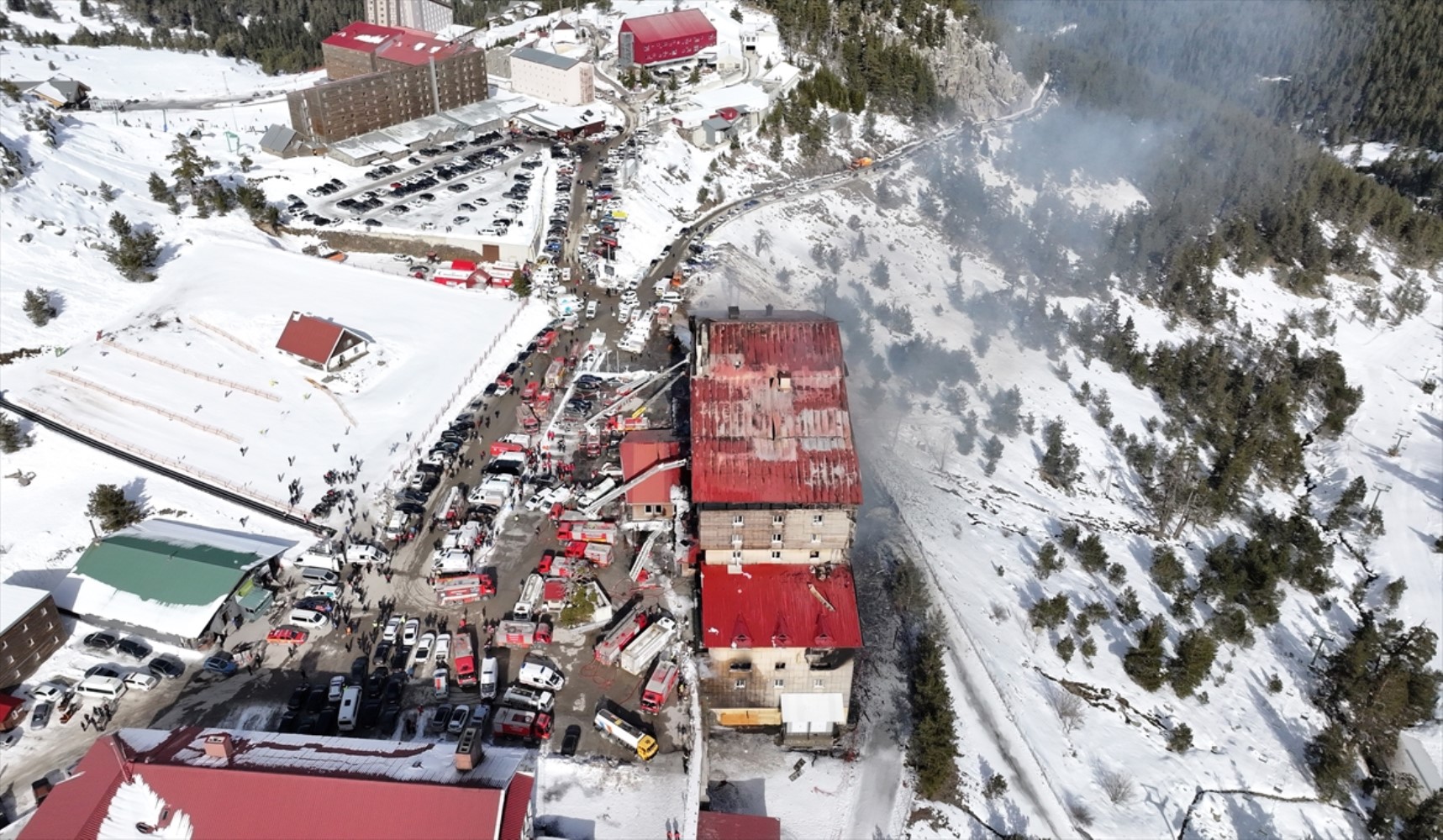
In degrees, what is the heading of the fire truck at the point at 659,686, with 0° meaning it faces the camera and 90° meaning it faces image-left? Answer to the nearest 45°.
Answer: approximately 45°

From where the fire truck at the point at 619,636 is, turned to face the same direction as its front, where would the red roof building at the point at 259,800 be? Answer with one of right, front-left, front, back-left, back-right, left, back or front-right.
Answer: back

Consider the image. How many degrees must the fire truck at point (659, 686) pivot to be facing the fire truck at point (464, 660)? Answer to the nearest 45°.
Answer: approximately 45° to its right

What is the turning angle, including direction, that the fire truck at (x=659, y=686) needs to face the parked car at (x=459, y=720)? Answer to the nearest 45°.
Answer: approximately 45° to its right

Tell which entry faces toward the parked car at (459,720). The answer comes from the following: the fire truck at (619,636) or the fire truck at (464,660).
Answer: the fire truck at (464,660)

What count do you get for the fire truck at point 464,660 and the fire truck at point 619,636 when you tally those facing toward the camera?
1

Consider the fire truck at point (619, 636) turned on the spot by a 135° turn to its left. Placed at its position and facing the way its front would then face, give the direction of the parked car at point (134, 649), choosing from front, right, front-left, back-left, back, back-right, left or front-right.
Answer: front

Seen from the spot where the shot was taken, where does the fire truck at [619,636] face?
facing away from the viewer and to the right of the viewer

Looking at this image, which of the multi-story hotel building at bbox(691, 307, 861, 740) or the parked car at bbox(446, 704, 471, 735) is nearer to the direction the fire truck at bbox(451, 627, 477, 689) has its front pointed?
the parked car

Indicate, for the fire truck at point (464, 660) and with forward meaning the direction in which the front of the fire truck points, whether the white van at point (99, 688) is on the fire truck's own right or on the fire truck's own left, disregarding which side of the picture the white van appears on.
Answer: on the fire truck's own right
